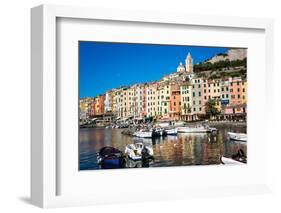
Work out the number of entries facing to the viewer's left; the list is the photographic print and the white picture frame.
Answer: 0

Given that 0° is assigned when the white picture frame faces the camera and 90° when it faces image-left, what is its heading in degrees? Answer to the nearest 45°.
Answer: approximately 315°

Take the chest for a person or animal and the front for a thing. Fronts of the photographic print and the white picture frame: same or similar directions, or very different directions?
same or similar directions
